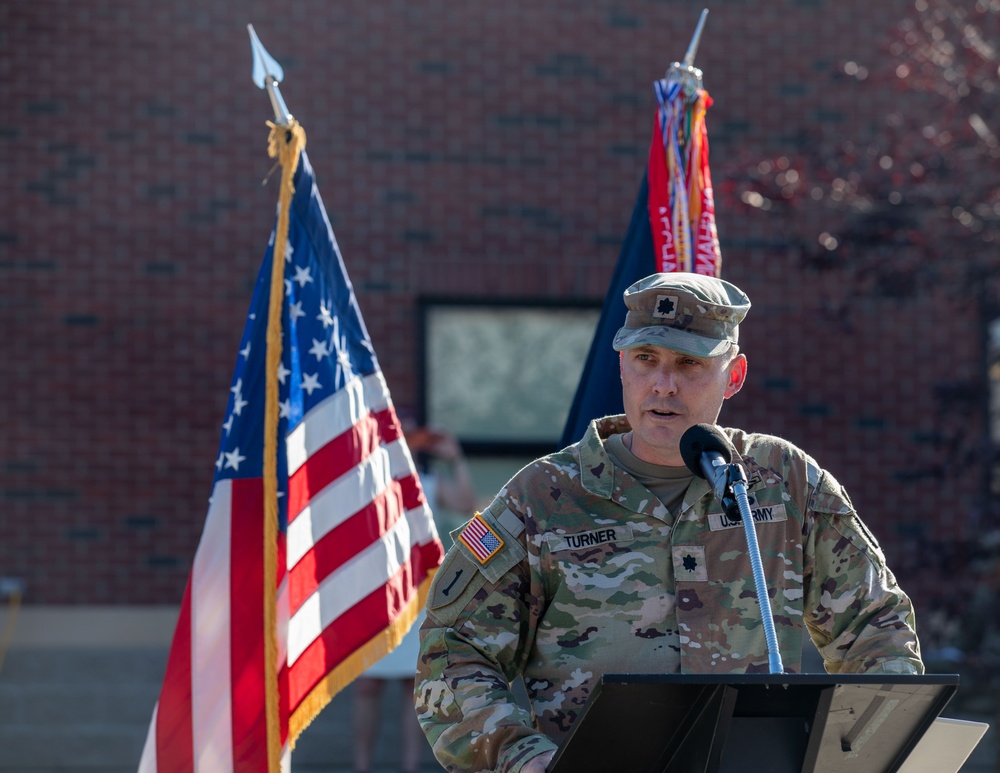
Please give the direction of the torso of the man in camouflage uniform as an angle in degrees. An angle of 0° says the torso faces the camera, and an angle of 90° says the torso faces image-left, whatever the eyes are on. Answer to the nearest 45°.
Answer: approximately 0°

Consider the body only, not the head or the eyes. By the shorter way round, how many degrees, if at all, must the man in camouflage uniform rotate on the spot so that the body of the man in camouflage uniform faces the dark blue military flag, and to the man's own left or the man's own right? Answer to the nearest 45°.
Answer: approximately 180°

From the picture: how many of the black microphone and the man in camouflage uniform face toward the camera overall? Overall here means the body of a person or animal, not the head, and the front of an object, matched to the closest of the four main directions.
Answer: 1

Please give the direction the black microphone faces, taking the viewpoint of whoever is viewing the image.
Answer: facing away from the viewer and to the left of the viewer

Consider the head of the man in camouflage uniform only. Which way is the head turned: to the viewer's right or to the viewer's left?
to the viewer's left

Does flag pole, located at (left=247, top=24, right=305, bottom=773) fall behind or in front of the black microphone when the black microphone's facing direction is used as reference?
in front

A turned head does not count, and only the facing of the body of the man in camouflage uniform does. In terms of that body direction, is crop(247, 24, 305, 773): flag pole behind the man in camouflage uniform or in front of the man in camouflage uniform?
behind
